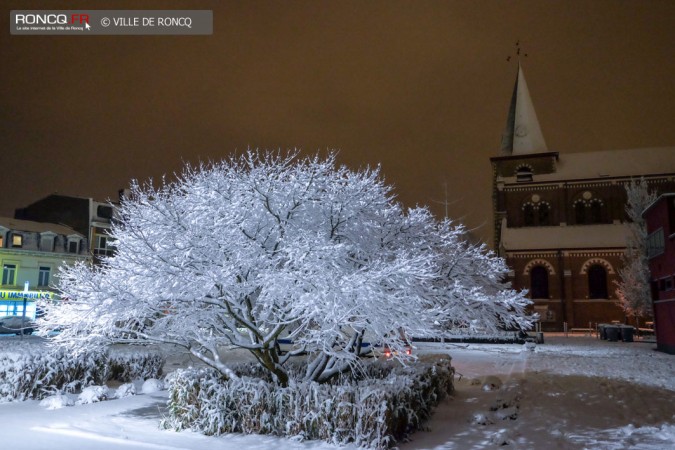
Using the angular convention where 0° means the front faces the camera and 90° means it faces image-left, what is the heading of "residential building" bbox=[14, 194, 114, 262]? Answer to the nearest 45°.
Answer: approximately 315°

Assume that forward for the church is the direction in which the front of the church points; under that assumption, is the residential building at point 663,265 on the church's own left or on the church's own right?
on the church's own left
